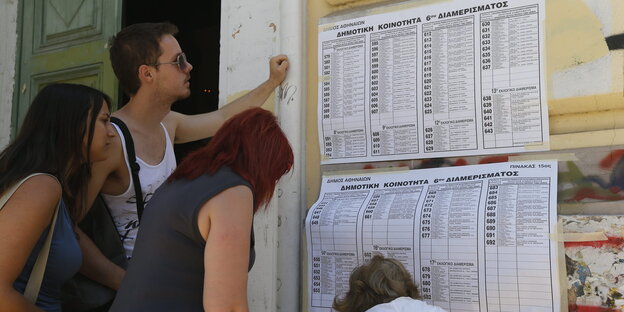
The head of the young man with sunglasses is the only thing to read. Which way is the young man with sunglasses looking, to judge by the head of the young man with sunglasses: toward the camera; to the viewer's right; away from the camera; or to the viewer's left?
to the viewer's right

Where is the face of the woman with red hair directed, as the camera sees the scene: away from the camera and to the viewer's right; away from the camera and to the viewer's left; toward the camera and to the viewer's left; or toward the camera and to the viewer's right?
away from the camera and to the viewer's right

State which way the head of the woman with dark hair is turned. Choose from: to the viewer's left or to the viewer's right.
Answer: to the viewer's right

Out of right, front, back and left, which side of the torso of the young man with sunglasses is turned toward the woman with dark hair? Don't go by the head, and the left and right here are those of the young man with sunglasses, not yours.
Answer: right

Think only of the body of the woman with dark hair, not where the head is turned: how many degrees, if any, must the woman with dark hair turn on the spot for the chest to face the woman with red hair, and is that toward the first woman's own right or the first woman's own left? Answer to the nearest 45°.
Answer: approximately 45° to the first woman's own right

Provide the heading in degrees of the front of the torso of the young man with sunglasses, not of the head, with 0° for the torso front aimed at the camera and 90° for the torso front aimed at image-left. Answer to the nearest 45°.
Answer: approximately 315°

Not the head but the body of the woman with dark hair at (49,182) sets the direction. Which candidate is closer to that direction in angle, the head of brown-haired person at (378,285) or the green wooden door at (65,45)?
the head of brown-haired person

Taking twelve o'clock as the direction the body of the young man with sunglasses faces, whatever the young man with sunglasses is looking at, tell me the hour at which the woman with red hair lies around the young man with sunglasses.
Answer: The woman with red hair is roughly at 1 o'clock from the young man with sunglasses.

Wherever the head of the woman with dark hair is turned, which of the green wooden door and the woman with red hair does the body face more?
the woman with red hair

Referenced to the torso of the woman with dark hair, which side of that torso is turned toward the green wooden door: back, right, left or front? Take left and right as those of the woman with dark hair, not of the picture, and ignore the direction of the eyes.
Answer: left

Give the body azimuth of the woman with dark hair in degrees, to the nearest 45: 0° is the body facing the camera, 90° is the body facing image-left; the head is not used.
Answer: approximately 270°
